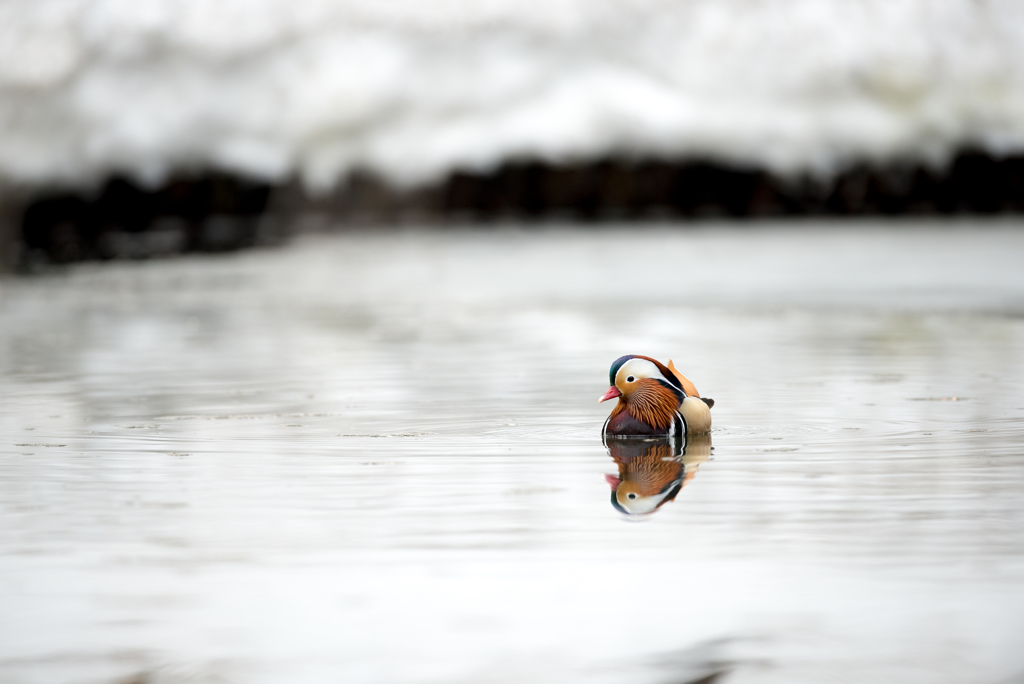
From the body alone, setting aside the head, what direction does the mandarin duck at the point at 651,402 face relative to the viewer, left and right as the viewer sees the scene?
facing the viewer and to the left of the viewer
